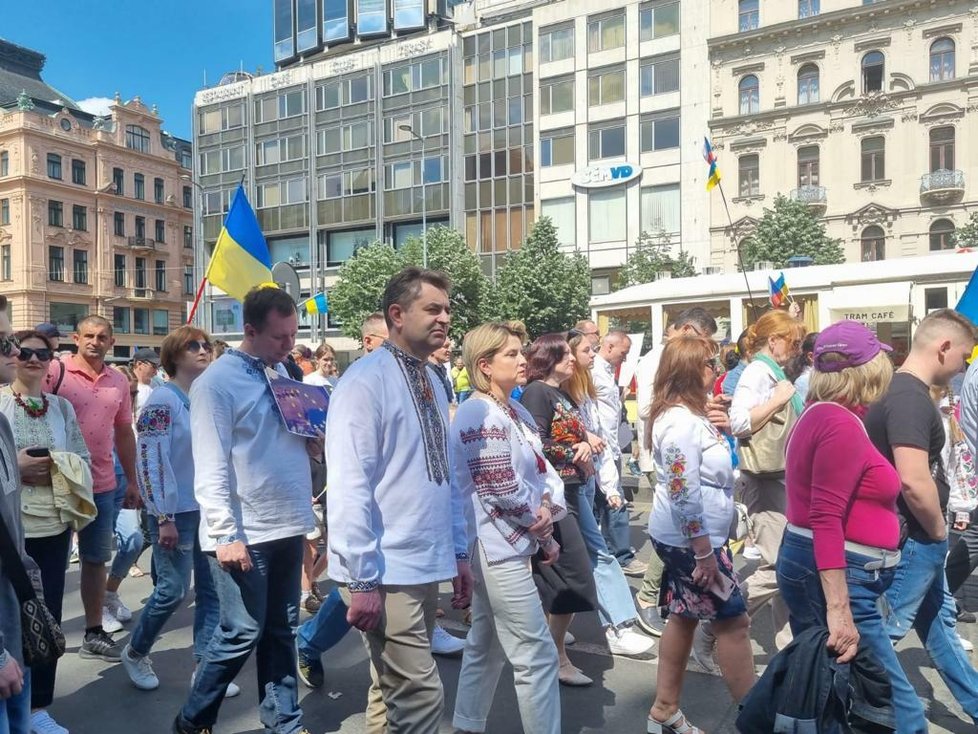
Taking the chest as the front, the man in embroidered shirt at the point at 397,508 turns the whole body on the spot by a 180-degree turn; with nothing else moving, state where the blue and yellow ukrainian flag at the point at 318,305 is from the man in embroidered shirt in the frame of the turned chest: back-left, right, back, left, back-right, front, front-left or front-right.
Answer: front-right

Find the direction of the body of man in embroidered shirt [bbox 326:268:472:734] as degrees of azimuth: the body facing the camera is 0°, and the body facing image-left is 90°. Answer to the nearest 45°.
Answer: approximately 315°

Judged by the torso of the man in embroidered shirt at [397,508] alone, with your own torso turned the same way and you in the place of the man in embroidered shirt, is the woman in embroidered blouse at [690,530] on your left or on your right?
on your left

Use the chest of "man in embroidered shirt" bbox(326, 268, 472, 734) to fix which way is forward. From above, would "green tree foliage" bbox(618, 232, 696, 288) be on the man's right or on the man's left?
on the man's left

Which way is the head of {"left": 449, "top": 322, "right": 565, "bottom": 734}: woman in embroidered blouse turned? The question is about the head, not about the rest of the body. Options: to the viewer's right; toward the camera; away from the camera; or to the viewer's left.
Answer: to the viewer's right

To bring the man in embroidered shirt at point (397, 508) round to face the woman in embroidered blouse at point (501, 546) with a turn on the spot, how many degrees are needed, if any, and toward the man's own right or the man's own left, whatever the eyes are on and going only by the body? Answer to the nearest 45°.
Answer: approximately 90° to the man's own left

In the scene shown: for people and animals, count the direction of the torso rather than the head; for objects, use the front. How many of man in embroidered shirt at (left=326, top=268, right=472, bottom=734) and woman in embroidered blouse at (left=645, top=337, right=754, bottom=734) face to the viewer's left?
0

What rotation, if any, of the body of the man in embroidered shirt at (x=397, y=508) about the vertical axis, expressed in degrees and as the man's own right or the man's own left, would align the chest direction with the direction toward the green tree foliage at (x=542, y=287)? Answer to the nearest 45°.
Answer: approximately 135° to the man's own left
